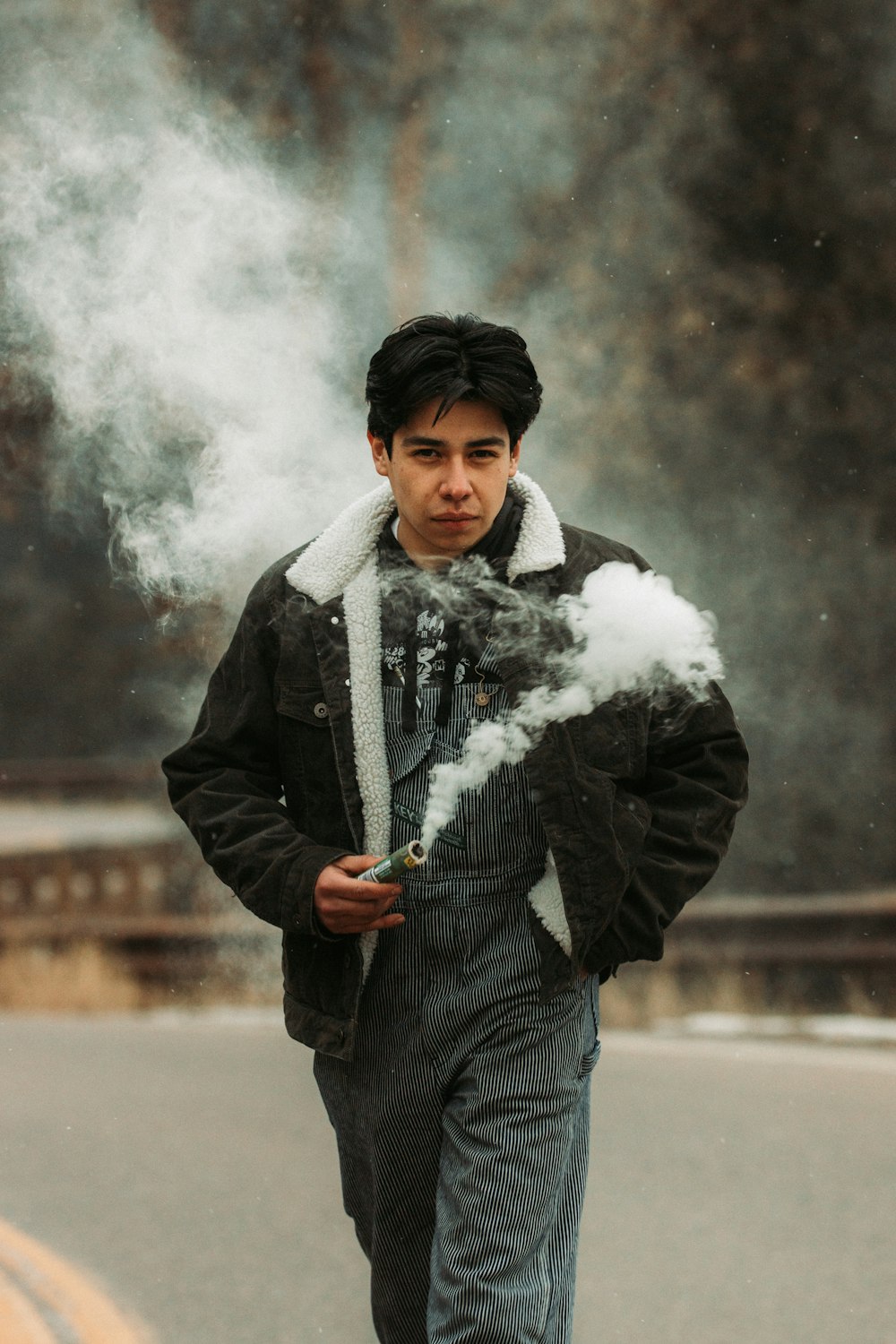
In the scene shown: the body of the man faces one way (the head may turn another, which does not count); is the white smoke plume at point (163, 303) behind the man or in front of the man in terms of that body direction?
behind

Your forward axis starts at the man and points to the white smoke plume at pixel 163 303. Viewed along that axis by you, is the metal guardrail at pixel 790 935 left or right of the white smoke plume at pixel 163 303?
right

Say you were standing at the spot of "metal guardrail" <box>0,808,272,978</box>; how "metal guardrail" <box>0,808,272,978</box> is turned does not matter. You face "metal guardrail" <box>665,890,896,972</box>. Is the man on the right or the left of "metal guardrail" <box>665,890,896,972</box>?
right

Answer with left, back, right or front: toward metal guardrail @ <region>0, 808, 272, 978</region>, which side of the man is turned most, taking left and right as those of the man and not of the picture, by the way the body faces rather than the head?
back

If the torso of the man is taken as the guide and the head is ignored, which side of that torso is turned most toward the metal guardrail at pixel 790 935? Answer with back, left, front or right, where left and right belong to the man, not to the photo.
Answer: back

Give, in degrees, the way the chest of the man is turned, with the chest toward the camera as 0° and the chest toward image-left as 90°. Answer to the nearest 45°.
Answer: approximately 0°

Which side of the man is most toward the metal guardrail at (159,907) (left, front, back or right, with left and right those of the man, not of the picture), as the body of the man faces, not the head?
back
